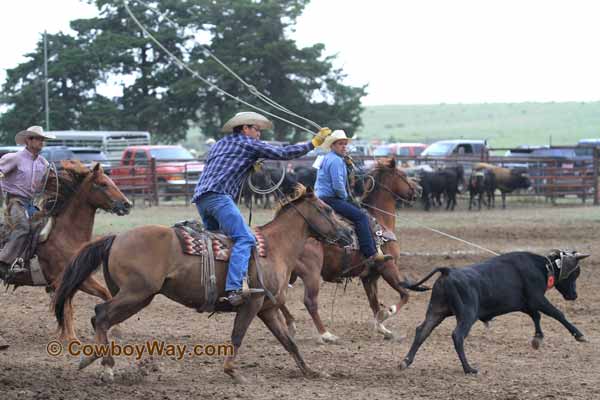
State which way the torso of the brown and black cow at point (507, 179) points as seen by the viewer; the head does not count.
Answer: to the viewer's right

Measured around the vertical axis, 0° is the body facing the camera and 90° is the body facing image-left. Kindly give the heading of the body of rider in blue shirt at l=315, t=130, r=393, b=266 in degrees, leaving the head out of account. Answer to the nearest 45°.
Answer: approximately 270°

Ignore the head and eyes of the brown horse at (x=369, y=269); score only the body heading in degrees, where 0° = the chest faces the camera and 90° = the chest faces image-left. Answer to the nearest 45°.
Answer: approximately 270°

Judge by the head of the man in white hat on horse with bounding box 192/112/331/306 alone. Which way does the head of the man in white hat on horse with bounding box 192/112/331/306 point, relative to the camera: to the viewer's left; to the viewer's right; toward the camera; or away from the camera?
to the viewer's right

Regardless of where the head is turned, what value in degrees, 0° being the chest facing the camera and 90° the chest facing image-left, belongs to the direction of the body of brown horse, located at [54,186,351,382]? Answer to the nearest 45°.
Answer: approximately 270°

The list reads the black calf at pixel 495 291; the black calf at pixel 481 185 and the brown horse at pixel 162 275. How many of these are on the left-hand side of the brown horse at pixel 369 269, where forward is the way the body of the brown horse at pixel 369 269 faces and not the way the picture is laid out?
1

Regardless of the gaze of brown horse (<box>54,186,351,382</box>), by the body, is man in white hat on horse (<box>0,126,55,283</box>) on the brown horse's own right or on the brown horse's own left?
on the brown horse's own left

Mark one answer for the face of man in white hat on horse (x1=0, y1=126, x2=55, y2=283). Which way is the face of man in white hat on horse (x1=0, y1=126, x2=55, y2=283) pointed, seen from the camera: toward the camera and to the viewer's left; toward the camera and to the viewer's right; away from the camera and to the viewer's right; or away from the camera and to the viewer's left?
toward the camera and to the viewer's right

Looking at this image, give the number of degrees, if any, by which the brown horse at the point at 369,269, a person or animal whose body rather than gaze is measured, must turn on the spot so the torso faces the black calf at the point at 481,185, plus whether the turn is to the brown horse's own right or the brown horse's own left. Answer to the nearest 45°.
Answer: approximately 90° to the brown horse's own left

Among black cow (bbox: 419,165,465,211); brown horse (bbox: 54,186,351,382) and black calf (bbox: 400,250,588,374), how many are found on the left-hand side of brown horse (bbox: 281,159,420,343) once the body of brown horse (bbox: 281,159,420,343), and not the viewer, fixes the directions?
1
